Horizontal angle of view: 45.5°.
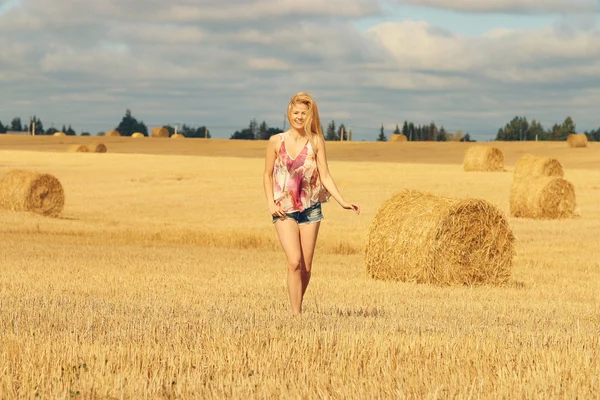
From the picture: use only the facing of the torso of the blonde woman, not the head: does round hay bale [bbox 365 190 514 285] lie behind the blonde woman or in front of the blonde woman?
behind

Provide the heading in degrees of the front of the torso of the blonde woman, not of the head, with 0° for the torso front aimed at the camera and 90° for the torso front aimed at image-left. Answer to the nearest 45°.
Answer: approximately 0°

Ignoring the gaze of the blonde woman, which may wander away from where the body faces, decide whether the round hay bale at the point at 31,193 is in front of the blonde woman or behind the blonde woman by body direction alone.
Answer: behind

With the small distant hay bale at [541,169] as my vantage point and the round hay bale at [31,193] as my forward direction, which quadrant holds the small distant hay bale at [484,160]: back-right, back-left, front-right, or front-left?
back-right

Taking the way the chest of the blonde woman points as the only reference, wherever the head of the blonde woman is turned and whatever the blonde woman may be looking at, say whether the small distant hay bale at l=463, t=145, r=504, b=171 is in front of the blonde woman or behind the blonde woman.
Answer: behind

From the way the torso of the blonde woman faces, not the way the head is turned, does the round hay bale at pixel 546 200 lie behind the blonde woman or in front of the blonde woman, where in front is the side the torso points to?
behind

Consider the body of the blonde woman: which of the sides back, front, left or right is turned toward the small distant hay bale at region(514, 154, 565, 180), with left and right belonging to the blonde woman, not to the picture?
back
